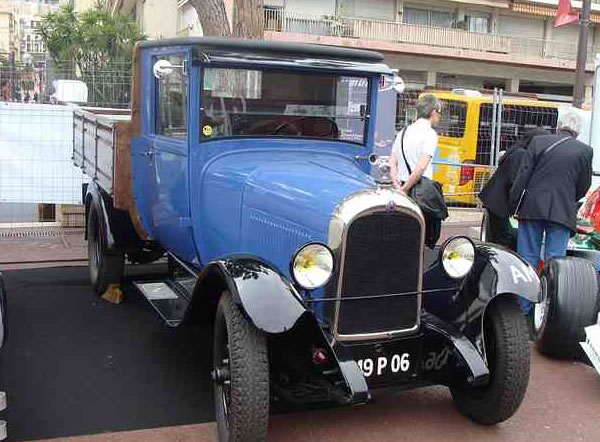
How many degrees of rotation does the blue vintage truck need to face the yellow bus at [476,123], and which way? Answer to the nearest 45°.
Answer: approximately 135° to its left

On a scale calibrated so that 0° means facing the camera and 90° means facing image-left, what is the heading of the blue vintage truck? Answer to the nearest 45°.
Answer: approximately 315°

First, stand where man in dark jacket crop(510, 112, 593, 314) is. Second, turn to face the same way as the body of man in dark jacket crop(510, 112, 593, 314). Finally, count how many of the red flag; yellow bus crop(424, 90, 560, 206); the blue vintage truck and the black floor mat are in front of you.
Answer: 2

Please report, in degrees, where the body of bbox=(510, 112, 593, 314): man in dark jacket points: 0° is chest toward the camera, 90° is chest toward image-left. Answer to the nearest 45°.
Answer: approximately 180°

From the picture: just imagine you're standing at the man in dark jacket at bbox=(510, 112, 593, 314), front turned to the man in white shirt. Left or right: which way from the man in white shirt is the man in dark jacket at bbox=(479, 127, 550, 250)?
right

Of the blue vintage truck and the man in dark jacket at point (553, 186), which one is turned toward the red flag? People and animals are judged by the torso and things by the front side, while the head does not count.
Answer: the man in dark jacket

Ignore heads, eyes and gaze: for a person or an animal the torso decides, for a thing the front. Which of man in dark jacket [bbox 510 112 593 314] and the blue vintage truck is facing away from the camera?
the man in dark jacket
